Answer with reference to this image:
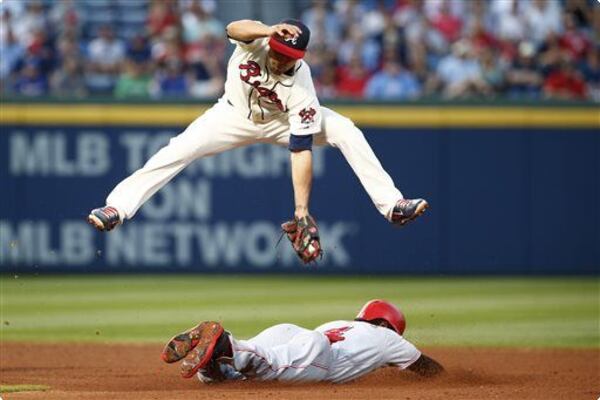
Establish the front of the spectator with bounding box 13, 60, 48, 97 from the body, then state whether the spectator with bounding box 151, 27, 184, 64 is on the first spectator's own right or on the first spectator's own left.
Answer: on the first spectator's own left

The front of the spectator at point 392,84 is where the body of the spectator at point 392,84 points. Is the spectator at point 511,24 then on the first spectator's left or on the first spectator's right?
on the first spectator's left

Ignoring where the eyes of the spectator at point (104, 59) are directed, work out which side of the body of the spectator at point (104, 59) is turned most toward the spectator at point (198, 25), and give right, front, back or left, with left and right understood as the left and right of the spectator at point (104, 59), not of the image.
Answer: left

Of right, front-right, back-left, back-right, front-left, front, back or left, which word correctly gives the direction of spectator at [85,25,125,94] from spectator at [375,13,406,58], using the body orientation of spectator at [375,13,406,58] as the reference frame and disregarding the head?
right

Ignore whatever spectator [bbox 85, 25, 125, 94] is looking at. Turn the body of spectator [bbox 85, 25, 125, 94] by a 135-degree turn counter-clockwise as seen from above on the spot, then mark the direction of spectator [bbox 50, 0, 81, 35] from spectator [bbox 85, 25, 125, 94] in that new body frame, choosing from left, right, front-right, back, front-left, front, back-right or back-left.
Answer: left

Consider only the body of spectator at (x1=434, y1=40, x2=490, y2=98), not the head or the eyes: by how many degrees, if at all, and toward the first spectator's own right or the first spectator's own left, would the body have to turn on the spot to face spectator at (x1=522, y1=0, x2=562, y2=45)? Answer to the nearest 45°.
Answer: approximately 135° to the first spectator's own left
